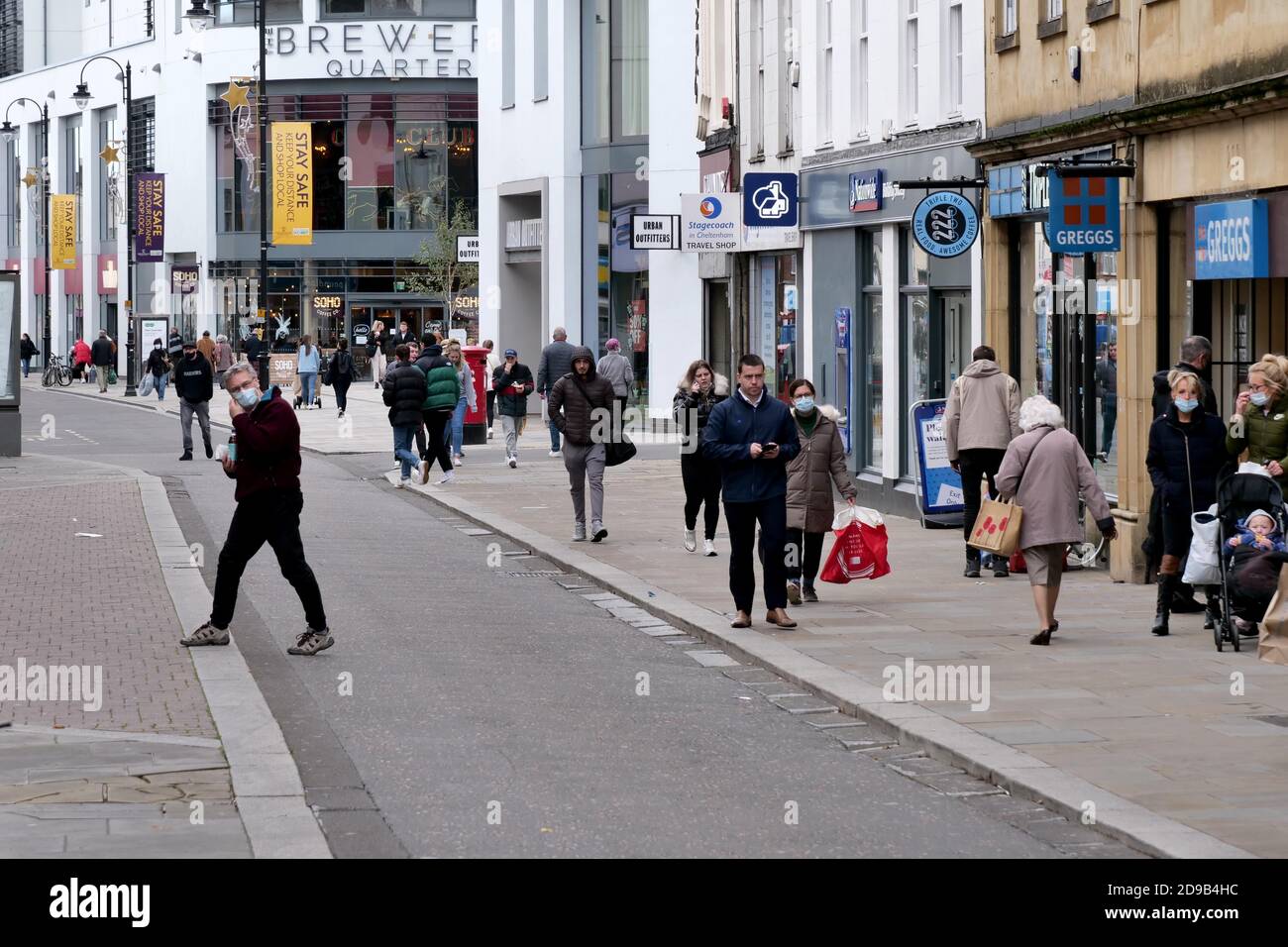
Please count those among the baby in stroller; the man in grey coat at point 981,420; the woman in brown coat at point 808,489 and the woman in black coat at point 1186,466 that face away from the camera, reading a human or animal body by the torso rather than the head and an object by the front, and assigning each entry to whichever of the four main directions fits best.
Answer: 1

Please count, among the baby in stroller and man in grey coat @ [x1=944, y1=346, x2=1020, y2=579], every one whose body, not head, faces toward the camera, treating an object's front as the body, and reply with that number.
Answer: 1

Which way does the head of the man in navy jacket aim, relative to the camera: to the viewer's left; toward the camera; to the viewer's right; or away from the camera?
toward the camera

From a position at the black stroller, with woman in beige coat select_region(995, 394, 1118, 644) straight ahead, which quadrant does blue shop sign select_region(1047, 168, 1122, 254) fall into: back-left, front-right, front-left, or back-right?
front-right

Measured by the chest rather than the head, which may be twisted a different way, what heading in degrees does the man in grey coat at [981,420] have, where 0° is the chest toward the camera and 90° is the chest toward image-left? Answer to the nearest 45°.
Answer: approximately 180°

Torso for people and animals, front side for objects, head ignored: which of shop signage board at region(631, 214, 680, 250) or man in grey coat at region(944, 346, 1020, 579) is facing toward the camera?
the shop signage board

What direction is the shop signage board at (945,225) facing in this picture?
toward the camera

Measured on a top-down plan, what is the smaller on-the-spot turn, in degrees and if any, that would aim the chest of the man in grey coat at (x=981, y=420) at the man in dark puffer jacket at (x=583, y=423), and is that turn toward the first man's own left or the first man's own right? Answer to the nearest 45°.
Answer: approximately 45° to the first man's own left

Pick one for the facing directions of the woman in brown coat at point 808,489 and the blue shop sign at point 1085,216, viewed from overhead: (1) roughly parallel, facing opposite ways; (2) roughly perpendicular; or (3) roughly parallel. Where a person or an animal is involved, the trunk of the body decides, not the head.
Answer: roughly parallel

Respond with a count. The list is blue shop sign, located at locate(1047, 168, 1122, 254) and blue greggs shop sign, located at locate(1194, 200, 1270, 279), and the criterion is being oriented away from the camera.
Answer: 0

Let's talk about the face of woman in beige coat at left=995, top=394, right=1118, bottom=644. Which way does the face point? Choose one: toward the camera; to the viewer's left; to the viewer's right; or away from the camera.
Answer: away from the camera

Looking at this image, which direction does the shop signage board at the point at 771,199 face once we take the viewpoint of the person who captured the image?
facing the viewer

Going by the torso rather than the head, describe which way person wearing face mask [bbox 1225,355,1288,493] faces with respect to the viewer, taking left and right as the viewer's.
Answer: facing the viewer and to the left of the viewer

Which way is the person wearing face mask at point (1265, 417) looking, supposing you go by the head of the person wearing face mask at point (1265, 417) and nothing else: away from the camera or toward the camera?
toward the camera

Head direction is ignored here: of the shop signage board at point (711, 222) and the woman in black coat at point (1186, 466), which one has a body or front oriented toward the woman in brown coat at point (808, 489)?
the shop signage board

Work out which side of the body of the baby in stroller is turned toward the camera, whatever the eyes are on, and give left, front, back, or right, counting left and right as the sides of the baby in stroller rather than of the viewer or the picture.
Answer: front

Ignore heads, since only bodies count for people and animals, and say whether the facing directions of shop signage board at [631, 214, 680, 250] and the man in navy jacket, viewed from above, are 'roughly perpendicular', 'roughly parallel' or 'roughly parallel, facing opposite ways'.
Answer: roughly parallel

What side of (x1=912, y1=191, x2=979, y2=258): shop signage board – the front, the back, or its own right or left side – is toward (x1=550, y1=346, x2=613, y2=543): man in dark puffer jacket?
right
